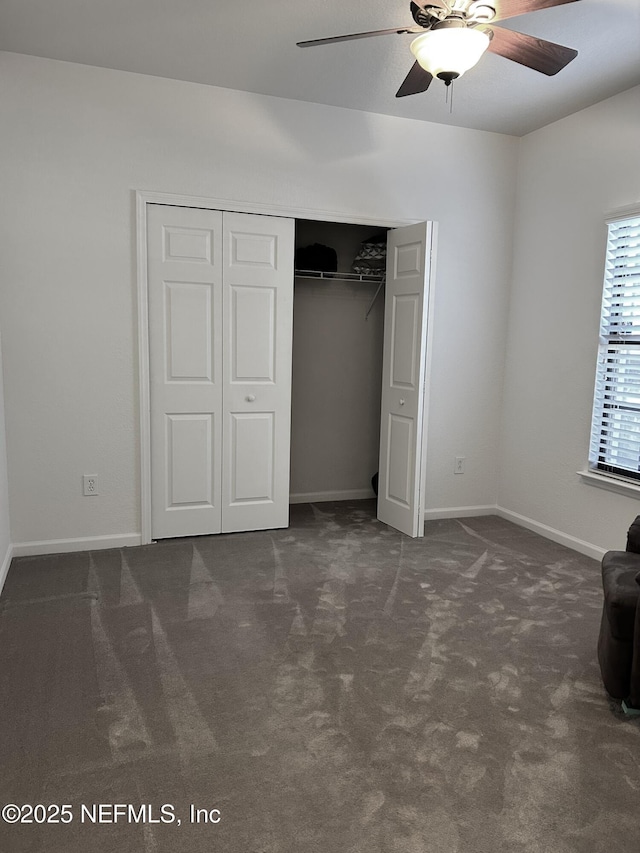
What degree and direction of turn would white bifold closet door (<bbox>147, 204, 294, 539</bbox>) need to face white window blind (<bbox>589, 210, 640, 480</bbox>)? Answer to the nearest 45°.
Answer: approximately 90° to its left

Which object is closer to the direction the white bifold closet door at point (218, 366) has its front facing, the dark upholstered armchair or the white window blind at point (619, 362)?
the dark upholstered armchair

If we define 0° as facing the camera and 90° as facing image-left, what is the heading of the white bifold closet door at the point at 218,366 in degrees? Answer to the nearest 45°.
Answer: approximately 0°

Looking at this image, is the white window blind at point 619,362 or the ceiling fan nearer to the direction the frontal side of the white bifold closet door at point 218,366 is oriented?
the ceiling fan

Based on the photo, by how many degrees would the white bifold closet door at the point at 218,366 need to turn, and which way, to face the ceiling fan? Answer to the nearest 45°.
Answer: approximately 45° to its left
